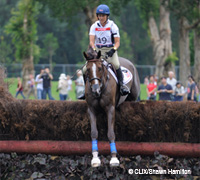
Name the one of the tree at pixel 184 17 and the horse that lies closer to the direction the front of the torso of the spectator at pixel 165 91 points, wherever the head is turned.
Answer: the horse

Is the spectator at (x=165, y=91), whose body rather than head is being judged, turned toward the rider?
yes

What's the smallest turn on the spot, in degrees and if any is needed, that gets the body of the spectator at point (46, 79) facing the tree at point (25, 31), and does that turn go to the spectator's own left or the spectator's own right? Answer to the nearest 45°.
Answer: approximately 180°

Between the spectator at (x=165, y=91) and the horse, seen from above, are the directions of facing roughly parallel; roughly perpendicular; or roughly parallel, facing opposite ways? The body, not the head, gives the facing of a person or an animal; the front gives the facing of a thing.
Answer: roughly parallel

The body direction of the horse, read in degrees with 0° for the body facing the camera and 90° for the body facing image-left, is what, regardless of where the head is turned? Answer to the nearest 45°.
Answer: approximately 0°

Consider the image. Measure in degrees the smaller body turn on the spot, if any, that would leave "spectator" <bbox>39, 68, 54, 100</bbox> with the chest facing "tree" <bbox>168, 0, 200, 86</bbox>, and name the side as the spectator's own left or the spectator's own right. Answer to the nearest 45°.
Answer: approximately 135° to the spectator's own left

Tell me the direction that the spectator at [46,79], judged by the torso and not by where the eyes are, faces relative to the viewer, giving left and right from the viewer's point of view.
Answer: facing the viewer

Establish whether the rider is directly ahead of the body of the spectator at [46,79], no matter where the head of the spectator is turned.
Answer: yes

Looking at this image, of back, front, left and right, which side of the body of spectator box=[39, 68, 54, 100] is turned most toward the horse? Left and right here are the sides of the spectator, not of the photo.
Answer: front

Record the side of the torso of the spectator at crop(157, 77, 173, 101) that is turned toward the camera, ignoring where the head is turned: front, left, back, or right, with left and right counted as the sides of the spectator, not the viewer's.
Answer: front

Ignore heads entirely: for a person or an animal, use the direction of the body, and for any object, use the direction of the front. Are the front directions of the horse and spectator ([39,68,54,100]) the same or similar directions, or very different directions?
same or similar directions

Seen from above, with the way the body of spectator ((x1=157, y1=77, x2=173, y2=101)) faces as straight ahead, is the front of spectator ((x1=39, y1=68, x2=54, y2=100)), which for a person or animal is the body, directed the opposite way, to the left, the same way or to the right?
the same way

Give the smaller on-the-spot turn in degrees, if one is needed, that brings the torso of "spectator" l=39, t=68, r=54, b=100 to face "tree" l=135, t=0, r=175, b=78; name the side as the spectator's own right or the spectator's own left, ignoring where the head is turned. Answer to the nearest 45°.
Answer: approximately 135° to the spectator's own left
